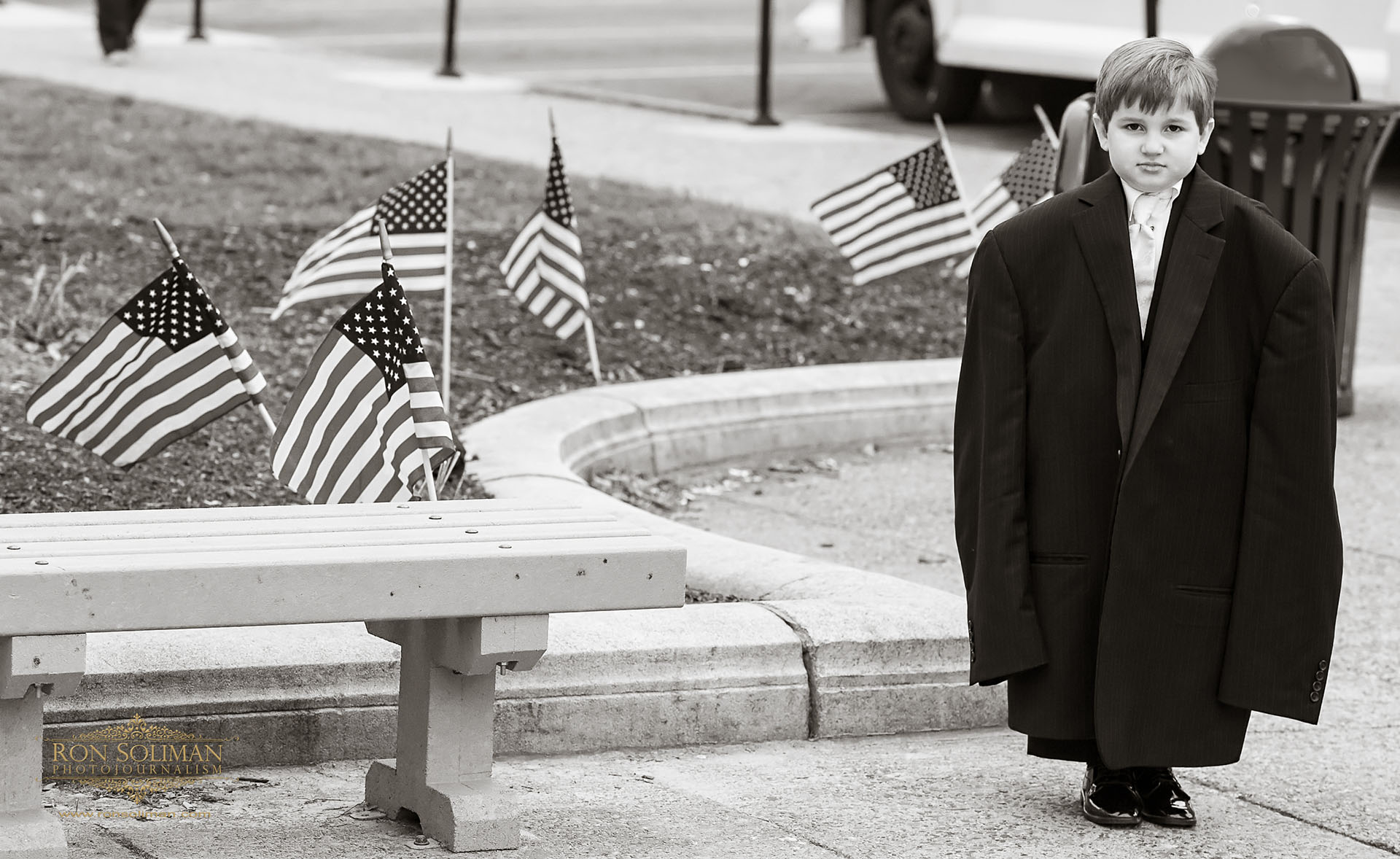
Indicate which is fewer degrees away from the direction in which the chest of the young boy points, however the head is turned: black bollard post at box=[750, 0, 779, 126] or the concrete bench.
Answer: the concrete bench

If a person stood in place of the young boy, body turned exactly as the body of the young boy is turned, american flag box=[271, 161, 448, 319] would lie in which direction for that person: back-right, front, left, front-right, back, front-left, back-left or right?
back-right

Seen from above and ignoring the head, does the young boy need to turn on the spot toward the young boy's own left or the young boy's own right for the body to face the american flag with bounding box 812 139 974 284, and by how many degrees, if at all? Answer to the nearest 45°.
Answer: approximately 180°

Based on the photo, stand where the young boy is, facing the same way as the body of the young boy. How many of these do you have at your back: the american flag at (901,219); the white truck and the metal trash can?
3

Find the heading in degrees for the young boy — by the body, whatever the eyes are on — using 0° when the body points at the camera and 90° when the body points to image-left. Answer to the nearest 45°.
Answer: approximately 0°

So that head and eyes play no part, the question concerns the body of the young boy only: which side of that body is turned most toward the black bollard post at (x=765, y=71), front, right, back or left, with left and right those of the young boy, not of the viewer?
back

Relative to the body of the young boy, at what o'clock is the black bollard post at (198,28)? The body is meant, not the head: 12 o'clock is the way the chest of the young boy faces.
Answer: The black bollard post is roughly at 5 o'clock from the young boy.

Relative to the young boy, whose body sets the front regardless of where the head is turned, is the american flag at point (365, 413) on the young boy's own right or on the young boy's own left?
on the young boy's own right

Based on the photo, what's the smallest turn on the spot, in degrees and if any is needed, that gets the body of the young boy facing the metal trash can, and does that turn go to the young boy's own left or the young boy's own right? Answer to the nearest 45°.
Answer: approximately 180°

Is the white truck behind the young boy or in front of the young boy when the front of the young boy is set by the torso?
behind
